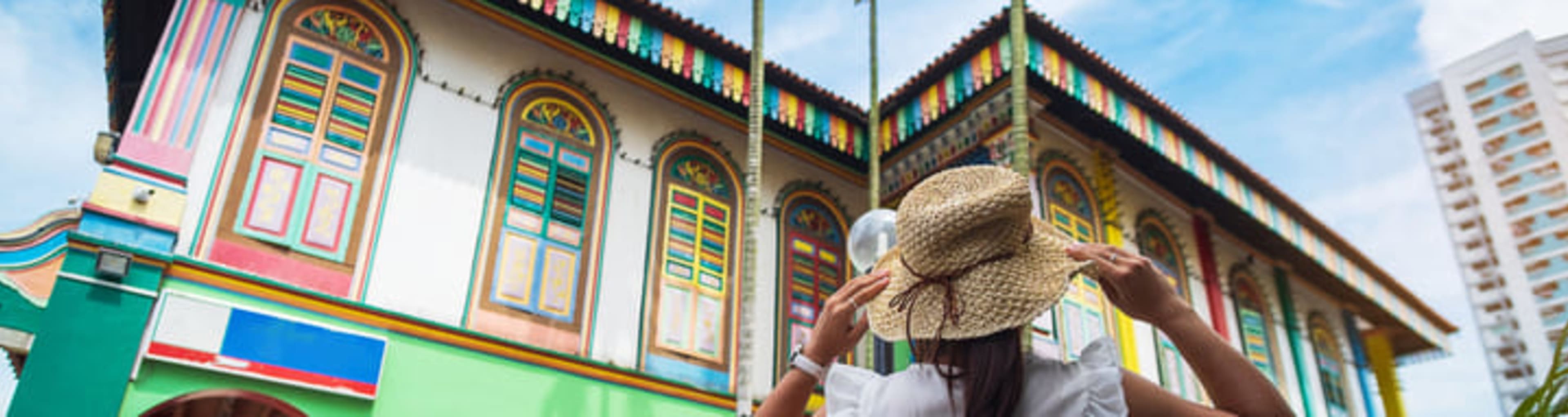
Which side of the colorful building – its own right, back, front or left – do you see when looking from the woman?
front

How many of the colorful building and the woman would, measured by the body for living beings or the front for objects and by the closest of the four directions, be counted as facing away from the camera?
1

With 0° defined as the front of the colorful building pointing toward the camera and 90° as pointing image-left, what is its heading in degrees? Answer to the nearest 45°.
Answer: approximately 315°

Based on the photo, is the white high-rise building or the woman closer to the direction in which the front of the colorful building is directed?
the woman

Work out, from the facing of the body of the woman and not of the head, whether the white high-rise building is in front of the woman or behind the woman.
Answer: in front

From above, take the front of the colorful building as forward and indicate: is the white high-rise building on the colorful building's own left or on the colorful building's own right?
on the colorful building's own left

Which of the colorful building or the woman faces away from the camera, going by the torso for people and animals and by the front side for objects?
the woman

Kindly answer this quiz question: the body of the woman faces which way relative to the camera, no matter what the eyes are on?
away from the camera
